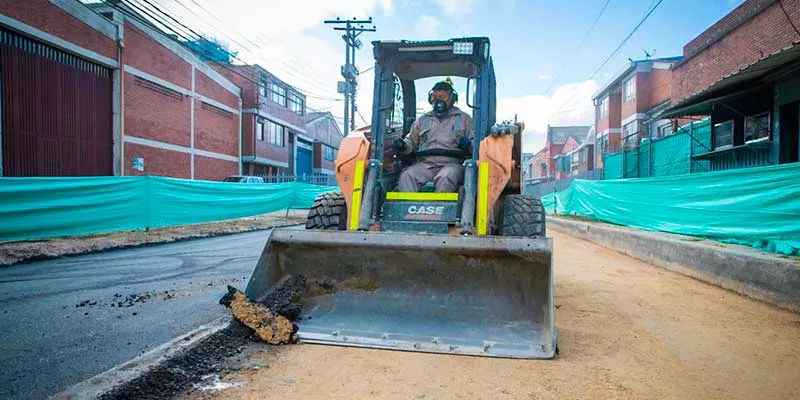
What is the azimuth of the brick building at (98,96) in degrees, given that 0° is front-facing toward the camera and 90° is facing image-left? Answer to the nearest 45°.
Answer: approximately 315°

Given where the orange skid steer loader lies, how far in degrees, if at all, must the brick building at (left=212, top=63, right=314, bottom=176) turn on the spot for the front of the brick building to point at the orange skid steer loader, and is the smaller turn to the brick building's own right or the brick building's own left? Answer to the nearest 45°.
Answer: approximately 45° to the brick building's own right

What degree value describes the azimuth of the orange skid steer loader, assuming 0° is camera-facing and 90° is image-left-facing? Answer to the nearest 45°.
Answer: approximately 0°

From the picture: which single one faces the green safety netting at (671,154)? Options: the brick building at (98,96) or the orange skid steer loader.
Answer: the brick building

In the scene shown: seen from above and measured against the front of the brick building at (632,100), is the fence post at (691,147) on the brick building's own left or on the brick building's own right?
on the brick building's own left

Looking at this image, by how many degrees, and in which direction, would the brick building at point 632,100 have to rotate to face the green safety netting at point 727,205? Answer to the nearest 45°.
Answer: approximately 45° to its left
